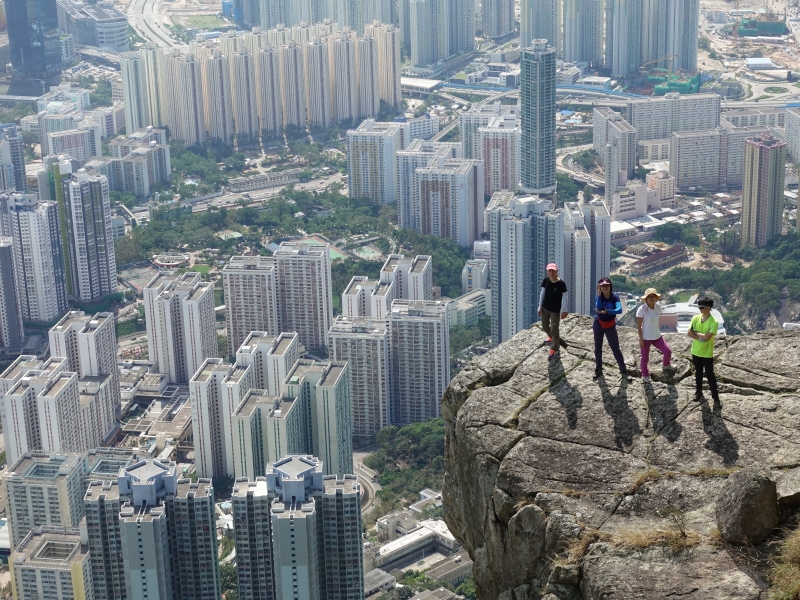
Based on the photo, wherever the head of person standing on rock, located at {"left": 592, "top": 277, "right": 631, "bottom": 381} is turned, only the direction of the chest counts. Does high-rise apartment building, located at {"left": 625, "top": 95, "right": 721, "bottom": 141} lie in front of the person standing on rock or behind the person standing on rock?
behind

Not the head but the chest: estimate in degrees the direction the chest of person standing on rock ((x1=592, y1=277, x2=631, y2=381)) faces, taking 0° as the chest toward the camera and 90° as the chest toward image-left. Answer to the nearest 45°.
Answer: approximately 0°

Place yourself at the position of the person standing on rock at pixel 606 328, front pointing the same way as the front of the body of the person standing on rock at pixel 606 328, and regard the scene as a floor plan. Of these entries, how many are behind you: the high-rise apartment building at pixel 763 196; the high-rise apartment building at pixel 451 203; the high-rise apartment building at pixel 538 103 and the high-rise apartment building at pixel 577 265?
4

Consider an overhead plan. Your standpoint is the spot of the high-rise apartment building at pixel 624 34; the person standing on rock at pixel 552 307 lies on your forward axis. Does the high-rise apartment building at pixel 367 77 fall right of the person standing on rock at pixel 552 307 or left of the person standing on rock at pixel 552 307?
right

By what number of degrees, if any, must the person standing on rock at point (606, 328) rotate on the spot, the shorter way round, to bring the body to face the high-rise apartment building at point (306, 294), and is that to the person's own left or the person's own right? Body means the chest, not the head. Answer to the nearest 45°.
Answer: approximately 180°

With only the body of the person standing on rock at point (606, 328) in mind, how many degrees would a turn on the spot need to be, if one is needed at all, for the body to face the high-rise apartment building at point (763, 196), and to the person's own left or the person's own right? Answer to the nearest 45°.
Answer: approximately 180°

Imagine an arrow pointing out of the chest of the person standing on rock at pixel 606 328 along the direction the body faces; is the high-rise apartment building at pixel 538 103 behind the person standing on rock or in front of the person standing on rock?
behind

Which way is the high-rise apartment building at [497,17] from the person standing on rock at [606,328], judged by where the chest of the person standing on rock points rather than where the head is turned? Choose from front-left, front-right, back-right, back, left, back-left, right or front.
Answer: back

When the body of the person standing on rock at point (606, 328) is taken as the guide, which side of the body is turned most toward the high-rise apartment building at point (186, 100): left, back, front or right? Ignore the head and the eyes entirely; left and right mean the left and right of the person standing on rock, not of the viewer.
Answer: back

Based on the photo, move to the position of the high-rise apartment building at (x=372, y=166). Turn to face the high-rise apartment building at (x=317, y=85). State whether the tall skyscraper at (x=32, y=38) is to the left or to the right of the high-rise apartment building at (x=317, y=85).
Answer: left

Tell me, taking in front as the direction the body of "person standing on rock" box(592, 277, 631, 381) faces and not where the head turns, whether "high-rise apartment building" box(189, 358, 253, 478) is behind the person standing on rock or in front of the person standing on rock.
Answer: behind

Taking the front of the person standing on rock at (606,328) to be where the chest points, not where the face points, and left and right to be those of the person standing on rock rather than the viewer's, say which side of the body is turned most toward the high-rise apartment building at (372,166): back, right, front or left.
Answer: back
